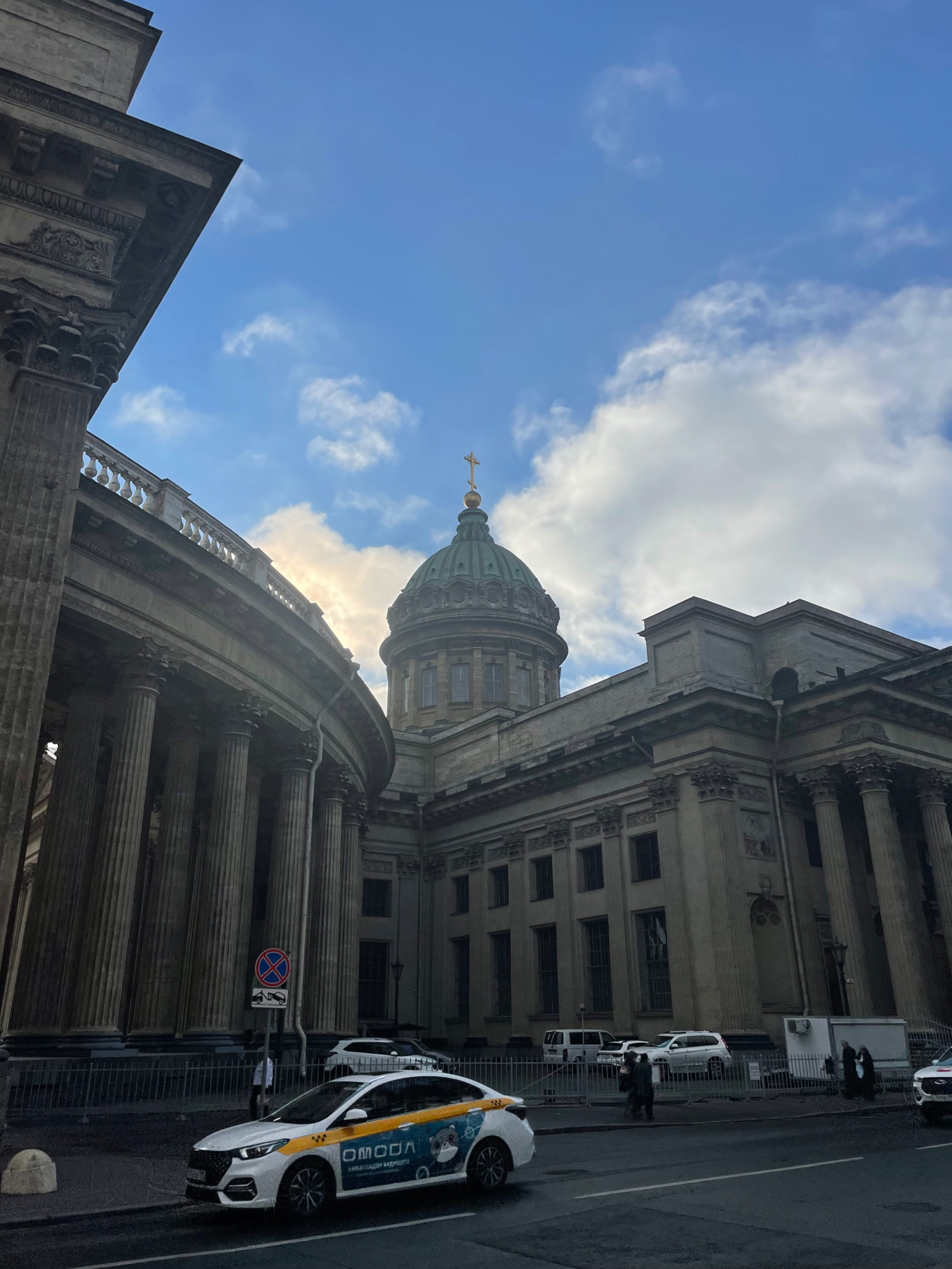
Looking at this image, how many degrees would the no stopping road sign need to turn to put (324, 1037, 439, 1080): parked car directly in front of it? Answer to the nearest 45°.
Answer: approximately 180°

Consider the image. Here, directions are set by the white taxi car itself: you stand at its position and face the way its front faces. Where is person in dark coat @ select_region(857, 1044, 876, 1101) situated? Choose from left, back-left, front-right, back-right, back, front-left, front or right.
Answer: back

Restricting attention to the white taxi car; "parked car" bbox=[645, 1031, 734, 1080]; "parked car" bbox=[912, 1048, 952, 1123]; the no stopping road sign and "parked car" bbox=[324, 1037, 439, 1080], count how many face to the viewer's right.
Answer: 1

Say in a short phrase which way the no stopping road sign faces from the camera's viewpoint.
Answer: facing the viewer

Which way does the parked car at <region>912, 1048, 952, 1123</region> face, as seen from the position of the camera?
facing the viewer and to the left of the viewer
